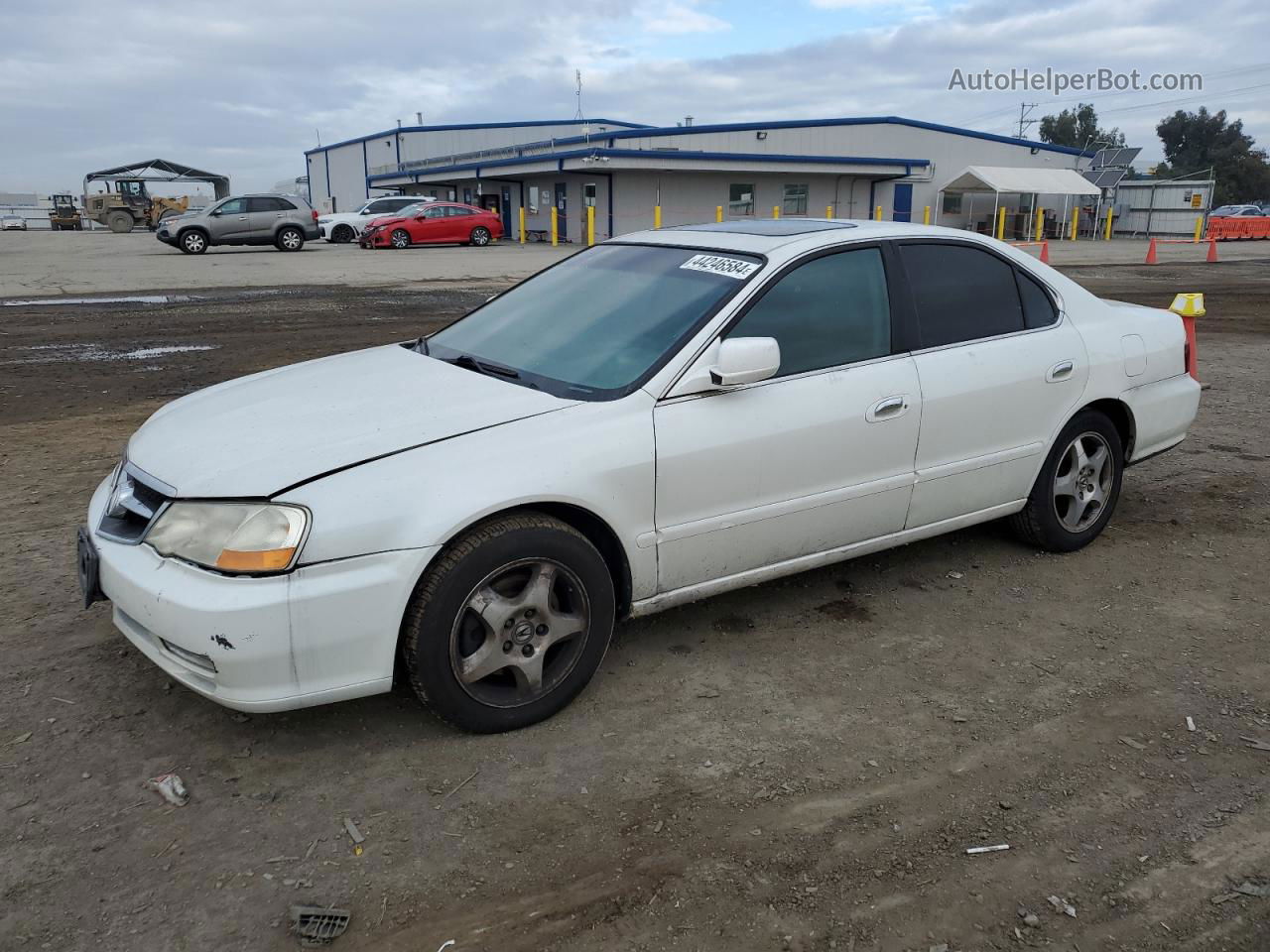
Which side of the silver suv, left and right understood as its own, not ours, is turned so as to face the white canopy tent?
back

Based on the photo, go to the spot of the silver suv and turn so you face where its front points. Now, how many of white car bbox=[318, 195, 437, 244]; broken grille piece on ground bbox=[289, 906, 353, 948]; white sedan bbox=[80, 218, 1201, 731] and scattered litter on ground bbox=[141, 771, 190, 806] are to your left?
3

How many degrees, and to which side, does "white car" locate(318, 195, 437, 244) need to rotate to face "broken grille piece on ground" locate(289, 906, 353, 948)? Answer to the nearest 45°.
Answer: approximately 90° to its left

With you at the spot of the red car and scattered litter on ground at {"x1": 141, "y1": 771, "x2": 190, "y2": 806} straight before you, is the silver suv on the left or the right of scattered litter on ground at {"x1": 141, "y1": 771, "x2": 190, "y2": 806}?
right

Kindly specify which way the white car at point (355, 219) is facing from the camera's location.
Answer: facing to the left of the viewer

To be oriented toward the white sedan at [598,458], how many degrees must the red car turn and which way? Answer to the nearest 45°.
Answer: approximately 90° to its left

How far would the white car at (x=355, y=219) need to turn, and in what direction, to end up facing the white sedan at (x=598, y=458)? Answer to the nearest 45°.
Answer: approximately 90° to its left

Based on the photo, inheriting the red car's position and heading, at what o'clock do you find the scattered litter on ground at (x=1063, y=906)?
The scattered litter on ground is roughly at 9 o'clock from the red car.

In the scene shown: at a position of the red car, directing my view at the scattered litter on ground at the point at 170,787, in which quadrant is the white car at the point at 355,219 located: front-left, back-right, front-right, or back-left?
back-right

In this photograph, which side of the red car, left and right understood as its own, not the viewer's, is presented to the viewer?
left

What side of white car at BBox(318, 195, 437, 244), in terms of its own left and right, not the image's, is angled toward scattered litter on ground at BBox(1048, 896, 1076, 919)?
left

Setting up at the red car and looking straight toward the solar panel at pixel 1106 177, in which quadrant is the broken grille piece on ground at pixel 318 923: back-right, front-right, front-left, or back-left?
back-right

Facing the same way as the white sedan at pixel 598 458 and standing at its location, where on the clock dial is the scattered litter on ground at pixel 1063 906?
The scattered litter on ground is roughly at 9 o'clock from the white sedan.

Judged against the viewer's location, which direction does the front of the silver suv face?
facing to the left of the viewer

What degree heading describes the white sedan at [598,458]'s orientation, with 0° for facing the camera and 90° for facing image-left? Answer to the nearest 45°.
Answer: approximately 45°
